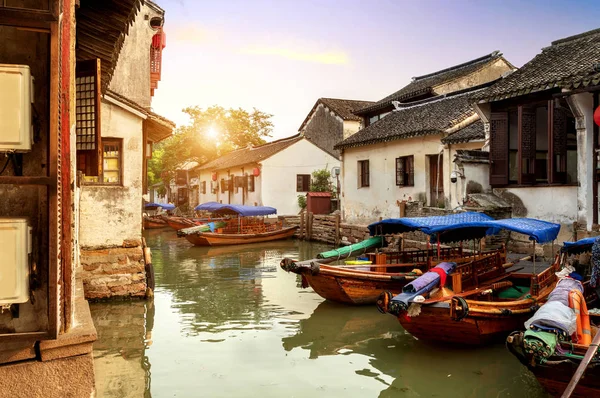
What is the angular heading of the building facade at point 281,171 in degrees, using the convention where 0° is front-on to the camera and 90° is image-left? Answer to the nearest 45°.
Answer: approximately 45°

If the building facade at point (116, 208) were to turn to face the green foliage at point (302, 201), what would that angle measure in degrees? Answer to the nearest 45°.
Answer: approximately 45° to its left

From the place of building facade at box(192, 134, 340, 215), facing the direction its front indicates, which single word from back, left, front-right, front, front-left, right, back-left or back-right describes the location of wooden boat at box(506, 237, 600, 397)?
front-left

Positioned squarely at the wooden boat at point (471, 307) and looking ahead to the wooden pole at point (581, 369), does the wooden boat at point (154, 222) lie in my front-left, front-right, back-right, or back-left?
back-right

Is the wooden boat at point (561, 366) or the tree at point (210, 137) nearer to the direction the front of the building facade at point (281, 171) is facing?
the wooden boat

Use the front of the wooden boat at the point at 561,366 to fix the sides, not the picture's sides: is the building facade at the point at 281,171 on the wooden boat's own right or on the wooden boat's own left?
on the wooden boat's own right

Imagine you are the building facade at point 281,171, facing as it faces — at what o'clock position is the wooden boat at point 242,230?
The wooden boat is roughly at 11 o'clock from the building facade.

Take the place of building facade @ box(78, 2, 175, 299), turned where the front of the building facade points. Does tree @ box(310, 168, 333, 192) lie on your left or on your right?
on your left

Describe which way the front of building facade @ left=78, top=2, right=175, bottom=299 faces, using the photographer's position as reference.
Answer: facing to the right of the viewer

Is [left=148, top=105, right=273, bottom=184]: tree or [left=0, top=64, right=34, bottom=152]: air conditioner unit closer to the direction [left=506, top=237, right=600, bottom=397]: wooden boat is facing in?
the air conditioner unit

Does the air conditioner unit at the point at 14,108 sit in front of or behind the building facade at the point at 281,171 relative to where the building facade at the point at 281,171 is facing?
in front
